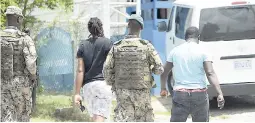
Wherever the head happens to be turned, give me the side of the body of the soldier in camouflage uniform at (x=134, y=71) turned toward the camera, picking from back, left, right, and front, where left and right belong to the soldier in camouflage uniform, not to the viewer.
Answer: back

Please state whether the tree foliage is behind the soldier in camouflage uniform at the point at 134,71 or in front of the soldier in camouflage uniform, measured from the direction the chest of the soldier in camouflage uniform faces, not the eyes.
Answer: in front

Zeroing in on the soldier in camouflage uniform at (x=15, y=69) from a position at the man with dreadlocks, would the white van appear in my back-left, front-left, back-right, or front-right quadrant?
back-right

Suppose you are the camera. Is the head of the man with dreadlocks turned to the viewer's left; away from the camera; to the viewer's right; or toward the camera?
away from the camera

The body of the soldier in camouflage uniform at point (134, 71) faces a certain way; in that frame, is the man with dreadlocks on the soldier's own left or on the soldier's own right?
on the soldier's own left

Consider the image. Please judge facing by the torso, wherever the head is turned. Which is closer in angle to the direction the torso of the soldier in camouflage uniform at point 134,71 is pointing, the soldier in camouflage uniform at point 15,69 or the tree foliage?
the tree foliage

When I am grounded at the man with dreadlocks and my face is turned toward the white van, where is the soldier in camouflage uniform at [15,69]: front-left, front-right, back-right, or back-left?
back-left

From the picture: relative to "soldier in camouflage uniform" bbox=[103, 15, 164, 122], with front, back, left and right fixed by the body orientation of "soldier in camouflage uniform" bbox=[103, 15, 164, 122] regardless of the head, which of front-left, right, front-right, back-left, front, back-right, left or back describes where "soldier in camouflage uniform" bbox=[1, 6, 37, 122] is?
left
